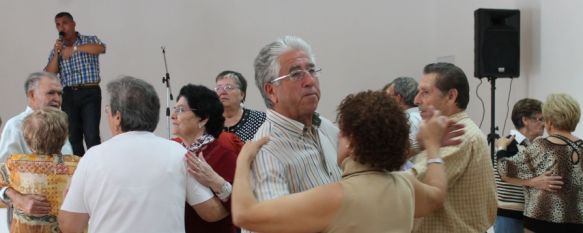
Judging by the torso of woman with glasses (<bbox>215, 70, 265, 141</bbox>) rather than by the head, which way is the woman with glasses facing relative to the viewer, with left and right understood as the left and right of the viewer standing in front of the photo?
facing the viewer and to the left of the viewer

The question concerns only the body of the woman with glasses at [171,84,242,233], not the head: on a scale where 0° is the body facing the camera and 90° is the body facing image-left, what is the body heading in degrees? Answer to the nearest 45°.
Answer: approximately 90°

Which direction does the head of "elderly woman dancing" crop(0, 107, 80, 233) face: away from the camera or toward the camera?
away from the camera

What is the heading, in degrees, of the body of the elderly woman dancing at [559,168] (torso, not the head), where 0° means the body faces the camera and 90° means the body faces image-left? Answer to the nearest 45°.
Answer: approximately 135°

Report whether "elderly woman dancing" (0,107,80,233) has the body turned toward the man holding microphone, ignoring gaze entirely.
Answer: yes

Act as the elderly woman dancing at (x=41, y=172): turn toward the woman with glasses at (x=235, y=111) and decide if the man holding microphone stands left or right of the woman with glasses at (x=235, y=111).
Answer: left

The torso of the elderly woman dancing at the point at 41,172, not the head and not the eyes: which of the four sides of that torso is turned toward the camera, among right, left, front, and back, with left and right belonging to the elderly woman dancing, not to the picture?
back

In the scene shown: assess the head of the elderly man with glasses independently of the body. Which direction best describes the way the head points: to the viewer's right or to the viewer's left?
to the viewer's right

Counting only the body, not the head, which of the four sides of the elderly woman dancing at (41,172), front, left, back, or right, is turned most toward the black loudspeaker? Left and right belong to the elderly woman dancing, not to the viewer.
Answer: right

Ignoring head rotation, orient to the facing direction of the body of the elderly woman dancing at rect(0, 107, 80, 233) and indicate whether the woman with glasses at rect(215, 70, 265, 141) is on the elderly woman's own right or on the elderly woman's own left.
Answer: on the elderly woman's own right
